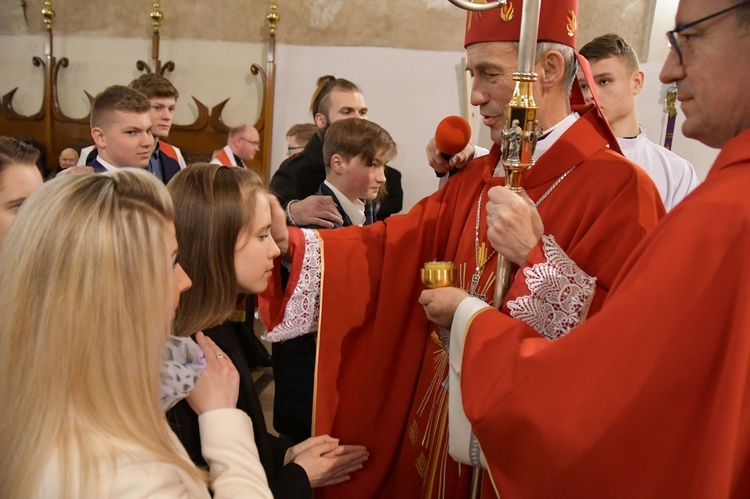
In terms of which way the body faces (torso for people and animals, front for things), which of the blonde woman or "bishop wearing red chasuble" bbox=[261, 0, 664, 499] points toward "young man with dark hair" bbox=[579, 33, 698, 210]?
the blonde woman

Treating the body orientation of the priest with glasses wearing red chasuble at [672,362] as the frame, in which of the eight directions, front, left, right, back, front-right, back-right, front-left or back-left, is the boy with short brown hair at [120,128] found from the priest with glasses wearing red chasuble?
front-right

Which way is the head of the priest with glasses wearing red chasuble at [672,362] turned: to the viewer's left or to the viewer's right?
to the viewer's left

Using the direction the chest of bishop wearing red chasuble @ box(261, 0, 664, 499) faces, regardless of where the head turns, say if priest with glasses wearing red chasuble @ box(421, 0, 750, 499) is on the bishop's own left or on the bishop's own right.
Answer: on the bishop's own left

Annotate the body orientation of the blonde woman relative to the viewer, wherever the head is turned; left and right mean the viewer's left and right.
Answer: facing away from the viewer and to the right of the viewer

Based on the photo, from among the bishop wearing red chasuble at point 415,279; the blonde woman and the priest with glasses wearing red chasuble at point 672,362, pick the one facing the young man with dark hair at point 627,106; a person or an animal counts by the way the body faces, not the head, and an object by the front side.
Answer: the blonde woman

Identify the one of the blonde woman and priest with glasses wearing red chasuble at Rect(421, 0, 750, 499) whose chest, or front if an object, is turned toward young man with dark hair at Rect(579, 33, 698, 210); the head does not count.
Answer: the blonde woman

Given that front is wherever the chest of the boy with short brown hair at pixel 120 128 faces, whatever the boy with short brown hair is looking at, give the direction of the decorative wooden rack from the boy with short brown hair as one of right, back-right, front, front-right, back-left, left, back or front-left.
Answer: back-left

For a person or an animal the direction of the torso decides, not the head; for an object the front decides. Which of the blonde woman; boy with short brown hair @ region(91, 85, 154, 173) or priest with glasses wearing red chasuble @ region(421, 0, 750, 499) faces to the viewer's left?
the priest with glasses wearing red chasuble

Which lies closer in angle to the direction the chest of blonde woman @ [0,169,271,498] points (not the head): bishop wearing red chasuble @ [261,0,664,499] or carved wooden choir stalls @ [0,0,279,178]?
the bishop wearing red chasuble

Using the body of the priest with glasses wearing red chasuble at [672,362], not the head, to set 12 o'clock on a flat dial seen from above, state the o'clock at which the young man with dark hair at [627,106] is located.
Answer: The young man with dark hair is roughly at 3 o'clock from the priest with glasses wearing red chasuble.

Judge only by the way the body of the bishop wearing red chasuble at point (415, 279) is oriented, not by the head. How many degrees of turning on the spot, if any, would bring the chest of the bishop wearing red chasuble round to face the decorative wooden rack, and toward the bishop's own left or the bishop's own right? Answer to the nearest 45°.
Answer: approximately 90° to the bishop's own right

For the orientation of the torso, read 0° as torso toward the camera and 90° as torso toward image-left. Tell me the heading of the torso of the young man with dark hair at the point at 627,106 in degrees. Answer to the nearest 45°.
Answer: approximately 45°

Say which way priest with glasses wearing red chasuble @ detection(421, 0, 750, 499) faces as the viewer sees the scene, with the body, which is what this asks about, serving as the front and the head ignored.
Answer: to the viewer's left
